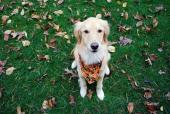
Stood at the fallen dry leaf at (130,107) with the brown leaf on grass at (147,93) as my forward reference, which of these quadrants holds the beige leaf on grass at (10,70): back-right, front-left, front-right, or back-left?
back-left

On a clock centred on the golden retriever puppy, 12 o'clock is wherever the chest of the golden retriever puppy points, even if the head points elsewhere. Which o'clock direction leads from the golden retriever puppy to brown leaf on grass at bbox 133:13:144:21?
The brown leaf on grass is roughly at 7 o'clock from the golden retriever puppy.

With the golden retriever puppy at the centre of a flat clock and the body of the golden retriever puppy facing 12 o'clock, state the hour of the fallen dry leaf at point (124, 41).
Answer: The fallen dry leaf is roughly at 7 o'clock from the golden retriever puppy.

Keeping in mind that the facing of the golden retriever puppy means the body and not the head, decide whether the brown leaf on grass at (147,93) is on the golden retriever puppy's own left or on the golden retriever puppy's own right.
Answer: on the golden retriever puppy's own left

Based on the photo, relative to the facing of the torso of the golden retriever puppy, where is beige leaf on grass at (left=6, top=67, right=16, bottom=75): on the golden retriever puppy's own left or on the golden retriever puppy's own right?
on the golden retriever puppy's own right

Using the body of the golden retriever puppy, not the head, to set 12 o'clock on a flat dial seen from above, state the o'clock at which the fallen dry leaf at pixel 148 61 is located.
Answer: The fallen dry leaf is roughly at 8 o'clock from the golden retriever puppy.

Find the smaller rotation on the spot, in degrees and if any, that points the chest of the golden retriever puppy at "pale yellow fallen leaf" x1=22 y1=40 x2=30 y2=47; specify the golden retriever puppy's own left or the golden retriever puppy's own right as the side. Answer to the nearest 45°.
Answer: approximately 135° to the golden retriever puppy's own right

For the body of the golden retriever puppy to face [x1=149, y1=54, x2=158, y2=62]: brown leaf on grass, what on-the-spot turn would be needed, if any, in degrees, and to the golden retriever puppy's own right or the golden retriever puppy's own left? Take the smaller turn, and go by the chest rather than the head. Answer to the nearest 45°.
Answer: approximately 135° to the golden retriever puppy's own left

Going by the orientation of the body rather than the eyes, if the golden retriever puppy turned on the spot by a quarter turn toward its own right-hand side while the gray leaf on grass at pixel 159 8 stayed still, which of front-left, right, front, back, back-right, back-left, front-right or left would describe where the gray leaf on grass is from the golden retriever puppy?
back-right

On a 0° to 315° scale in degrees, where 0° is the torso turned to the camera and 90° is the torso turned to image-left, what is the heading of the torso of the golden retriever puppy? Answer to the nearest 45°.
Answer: approximately 0°
